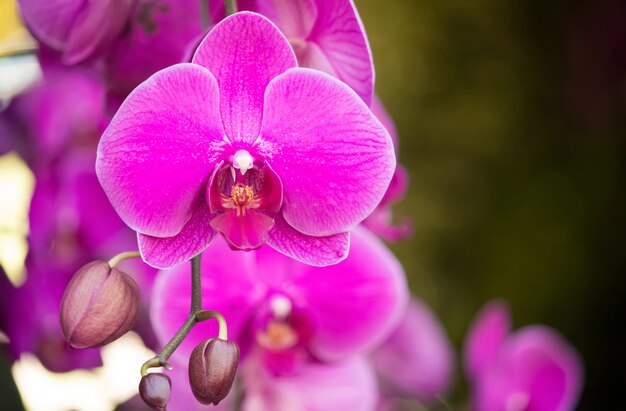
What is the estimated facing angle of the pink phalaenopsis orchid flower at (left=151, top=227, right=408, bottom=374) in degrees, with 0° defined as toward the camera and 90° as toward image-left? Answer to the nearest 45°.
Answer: approximately 0°

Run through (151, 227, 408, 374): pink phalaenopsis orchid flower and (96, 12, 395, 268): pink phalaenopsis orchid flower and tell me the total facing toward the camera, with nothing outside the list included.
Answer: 2
